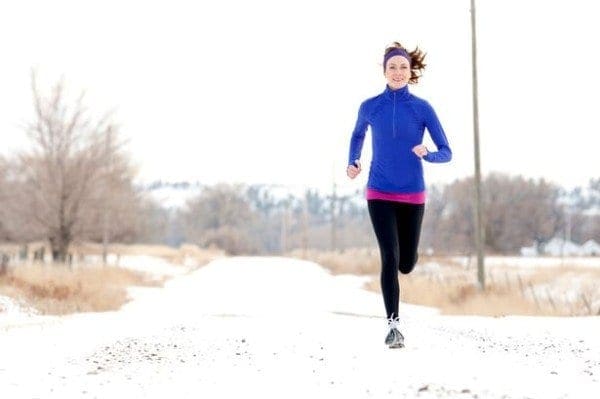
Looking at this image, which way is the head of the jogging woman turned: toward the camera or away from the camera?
toward the camera

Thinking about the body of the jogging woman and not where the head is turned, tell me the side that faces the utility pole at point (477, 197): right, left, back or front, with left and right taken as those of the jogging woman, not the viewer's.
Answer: back

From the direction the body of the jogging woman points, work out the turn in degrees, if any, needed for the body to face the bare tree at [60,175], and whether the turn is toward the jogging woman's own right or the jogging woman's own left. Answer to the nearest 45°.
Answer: approximately 135° to the jogging woman's own right

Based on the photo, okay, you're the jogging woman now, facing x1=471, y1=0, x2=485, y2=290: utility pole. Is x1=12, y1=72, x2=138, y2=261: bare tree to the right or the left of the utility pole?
left

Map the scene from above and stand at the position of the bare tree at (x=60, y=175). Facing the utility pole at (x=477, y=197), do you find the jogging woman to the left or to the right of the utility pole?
right

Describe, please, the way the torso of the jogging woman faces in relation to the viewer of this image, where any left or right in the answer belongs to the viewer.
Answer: facing the viewer
